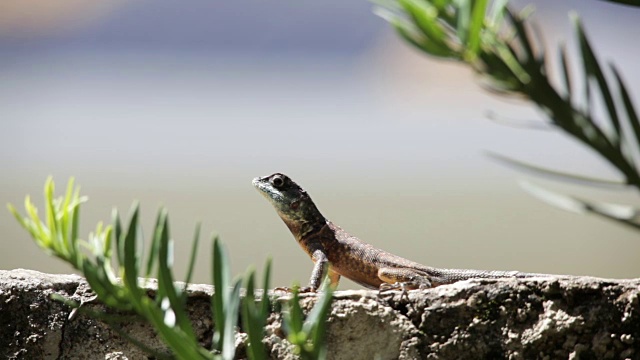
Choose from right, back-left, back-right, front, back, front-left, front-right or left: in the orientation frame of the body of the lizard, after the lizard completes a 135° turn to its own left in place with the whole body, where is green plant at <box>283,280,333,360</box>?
front-right

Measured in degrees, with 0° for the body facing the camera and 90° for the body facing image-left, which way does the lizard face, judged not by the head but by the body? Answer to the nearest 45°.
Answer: approximately 90°

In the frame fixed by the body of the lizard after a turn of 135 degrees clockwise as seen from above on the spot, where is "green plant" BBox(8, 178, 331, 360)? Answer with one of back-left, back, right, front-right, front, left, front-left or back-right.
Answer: back-right

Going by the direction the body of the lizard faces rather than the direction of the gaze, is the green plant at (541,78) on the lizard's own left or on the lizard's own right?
on the lizard's own left
